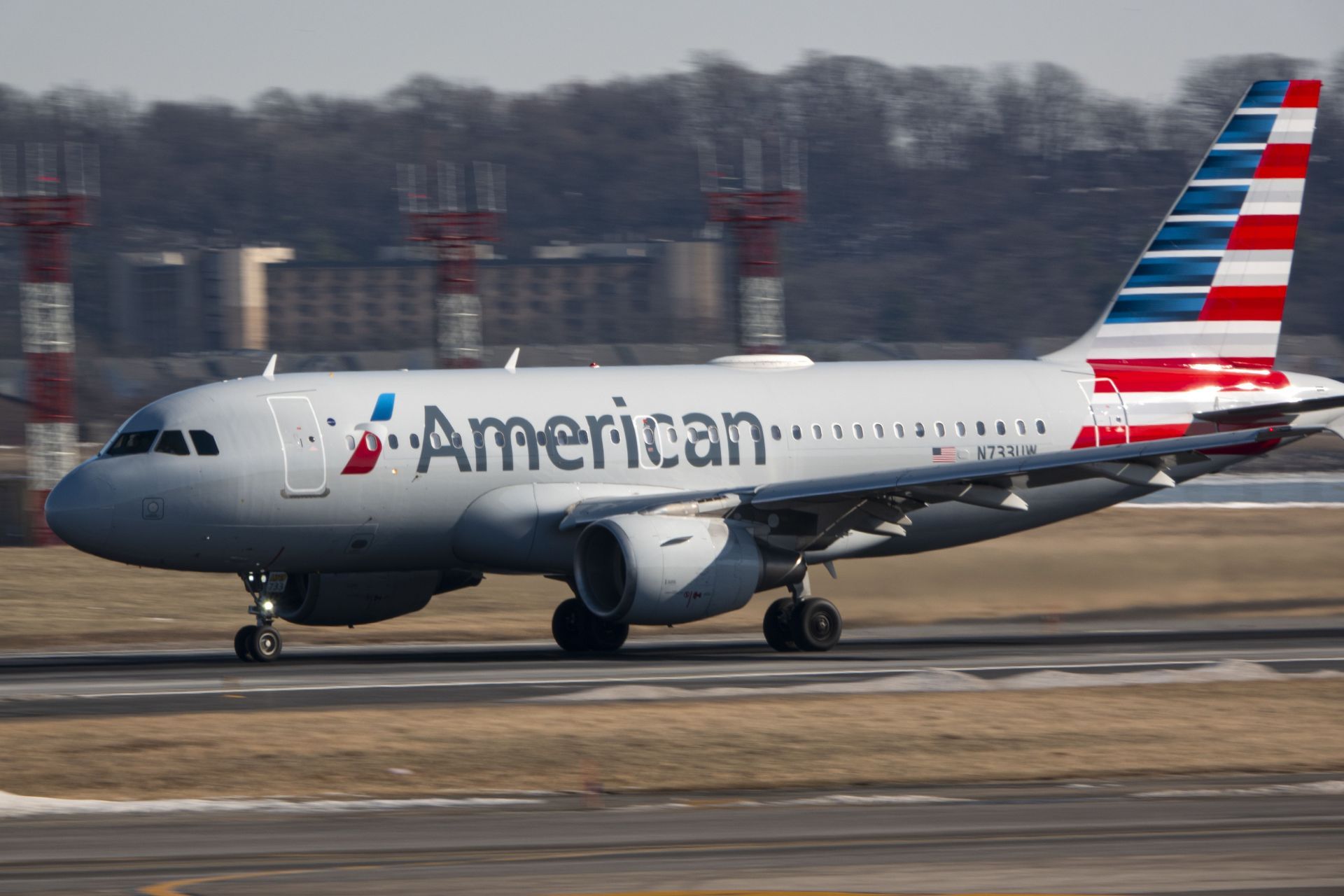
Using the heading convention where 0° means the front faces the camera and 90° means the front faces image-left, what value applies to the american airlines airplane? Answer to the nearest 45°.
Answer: approximately 45°
